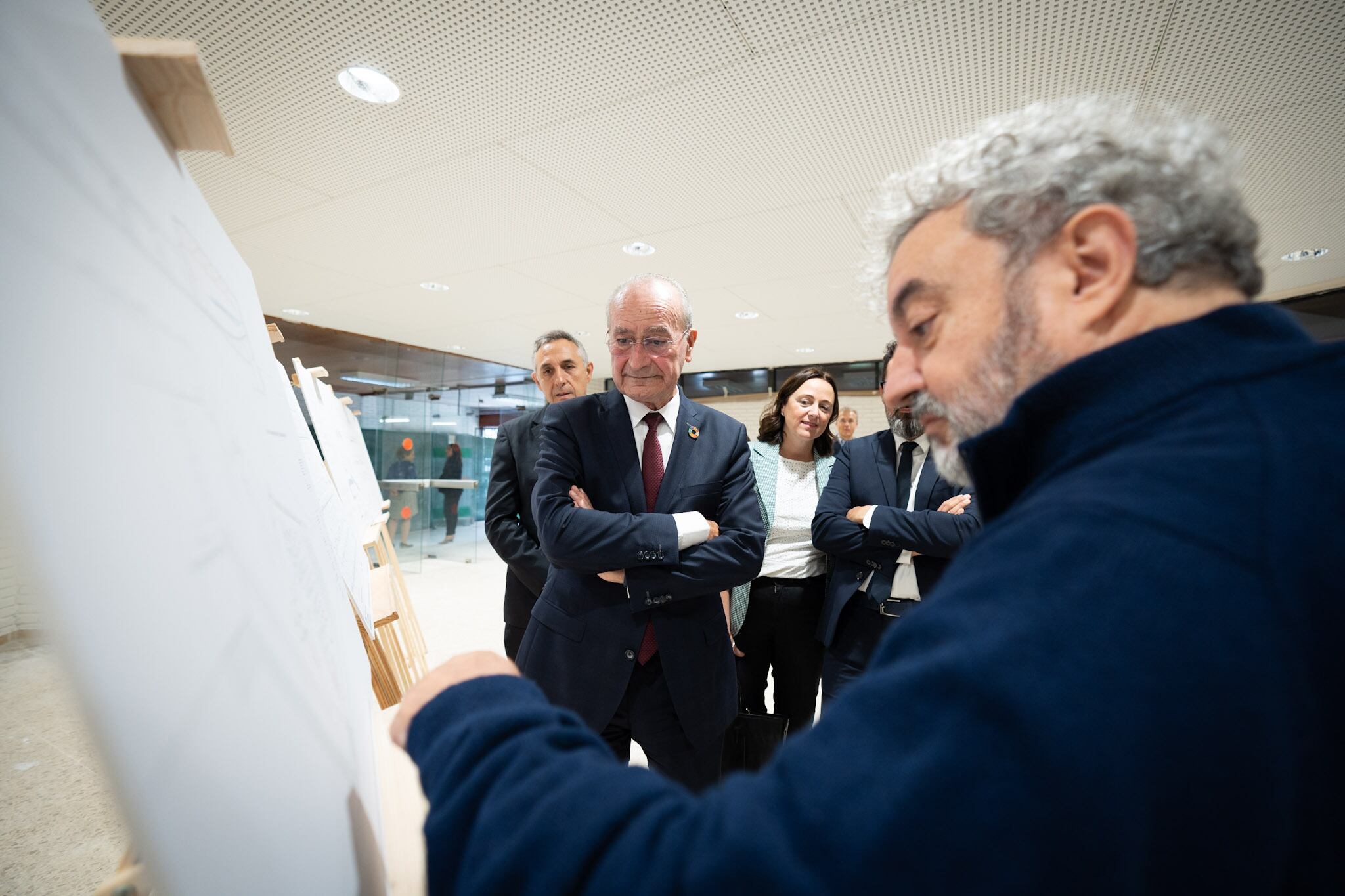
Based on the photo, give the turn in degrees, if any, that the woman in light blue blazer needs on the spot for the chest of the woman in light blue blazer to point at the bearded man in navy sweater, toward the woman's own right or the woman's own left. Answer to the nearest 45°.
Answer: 0° — they already face them

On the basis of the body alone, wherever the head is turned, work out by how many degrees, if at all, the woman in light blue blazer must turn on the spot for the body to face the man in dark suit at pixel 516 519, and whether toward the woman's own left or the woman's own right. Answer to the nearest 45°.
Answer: approximately 90° to the woman's own right

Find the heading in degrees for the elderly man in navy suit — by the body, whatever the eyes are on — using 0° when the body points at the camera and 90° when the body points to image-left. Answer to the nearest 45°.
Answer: approximately 0°

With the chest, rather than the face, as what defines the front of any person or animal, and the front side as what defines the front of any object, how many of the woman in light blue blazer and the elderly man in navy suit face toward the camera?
2

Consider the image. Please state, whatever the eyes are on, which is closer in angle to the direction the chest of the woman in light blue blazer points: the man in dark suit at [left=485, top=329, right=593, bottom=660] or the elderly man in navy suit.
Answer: the elderly man in navy suit

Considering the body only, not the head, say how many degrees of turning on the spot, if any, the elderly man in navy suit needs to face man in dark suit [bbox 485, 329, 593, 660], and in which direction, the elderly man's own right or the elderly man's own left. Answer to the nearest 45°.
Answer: approximately 135° to the elderly man's own right

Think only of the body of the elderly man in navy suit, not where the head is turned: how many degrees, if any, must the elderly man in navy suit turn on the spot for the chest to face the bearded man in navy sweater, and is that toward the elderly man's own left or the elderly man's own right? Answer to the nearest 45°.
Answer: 0° — they already face them

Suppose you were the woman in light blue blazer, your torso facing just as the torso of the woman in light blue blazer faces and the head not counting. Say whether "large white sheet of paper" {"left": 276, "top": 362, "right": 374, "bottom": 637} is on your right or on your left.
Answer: on your right
